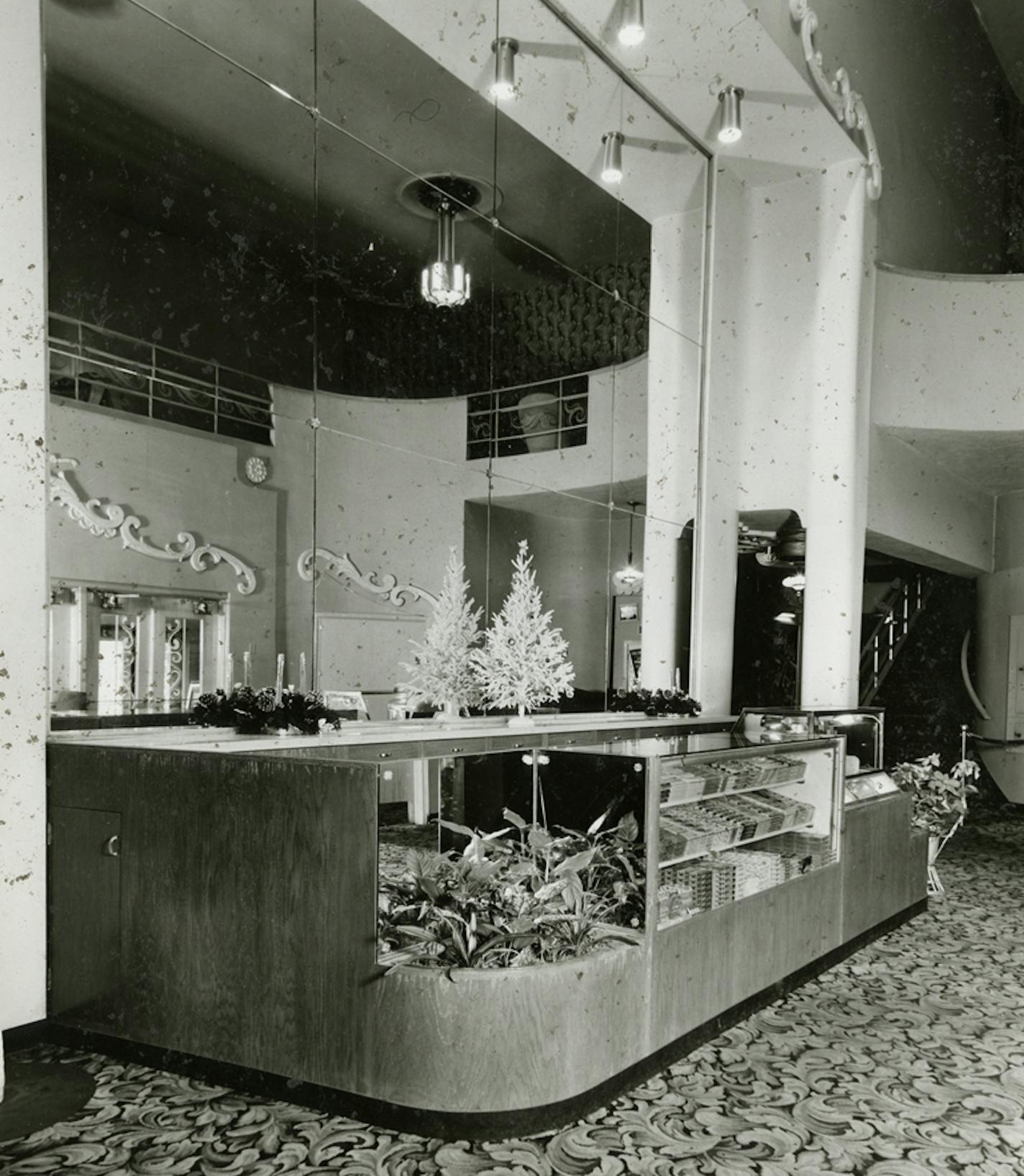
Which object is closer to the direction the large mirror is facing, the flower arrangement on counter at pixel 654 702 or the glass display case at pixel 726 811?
the glass display case

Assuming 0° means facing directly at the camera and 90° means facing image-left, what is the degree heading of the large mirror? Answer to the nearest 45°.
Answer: approximately 315°

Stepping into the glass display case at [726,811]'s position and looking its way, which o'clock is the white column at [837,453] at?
The white column is roughly at 8 o'clock from the glass display case.

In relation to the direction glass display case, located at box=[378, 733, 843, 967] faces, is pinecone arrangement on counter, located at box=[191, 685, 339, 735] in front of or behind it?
behind

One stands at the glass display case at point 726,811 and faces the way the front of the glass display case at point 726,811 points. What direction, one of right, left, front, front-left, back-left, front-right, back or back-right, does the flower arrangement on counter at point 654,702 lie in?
back-left

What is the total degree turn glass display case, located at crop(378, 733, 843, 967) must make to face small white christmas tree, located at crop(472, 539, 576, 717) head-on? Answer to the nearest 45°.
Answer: approximately 135° to its left

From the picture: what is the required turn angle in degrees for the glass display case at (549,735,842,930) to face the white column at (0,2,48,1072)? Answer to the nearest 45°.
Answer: approximately 135° to its right

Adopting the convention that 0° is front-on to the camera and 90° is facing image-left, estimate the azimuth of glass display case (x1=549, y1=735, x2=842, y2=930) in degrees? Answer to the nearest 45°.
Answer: approximately 315°

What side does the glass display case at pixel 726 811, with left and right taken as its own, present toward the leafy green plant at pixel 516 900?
right
